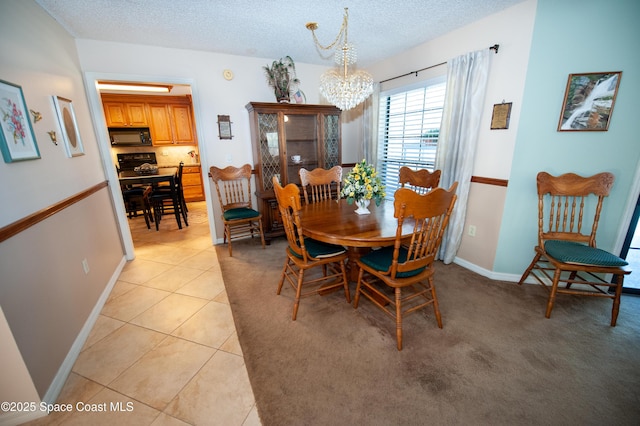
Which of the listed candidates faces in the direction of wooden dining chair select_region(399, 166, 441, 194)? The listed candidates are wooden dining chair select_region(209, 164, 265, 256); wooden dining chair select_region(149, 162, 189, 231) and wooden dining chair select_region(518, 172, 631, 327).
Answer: wooden dining chair select_region(209, 164, 265, 256)

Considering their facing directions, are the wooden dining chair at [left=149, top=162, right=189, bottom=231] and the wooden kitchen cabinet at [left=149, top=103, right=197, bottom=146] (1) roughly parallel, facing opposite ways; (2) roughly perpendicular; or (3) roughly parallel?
roughly perpendicular

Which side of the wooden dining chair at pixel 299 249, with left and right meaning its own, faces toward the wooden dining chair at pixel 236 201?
left

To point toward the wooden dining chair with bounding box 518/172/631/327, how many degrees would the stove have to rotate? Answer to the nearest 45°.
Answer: approximately 45° to its left

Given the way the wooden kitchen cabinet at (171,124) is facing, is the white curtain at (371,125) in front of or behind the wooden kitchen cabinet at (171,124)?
in front

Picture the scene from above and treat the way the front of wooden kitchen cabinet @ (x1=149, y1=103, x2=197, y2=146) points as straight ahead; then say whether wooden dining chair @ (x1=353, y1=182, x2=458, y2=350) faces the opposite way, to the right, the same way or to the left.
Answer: the opposite way

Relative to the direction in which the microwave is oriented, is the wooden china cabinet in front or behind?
in front

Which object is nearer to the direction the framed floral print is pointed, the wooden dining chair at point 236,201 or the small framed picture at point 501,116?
the small framed picture

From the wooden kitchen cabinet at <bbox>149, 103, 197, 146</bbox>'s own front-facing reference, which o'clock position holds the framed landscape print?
The framed landscape print is roughly at 11 o'clock from the wooden kitchen cabinet.

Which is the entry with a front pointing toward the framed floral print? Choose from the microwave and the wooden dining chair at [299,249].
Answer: the microwave

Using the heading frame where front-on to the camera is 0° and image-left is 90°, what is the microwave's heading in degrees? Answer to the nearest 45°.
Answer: approximately 0°

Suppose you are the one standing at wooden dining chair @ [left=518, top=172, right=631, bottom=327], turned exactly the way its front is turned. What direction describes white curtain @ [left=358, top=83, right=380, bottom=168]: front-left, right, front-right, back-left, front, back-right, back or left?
back-right

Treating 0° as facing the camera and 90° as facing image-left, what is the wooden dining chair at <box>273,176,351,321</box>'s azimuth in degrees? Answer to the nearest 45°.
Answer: approximately 225°

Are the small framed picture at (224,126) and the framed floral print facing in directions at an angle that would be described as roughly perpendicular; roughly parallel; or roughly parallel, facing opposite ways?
roughly perpendicular

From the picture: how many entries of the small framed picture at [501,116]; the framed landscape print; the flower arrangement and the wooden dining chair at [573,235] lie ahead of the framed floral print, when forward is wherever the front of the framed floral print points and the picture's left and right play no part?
4

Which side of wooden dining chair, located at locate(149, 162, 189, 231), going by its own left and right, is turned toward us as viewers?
left
